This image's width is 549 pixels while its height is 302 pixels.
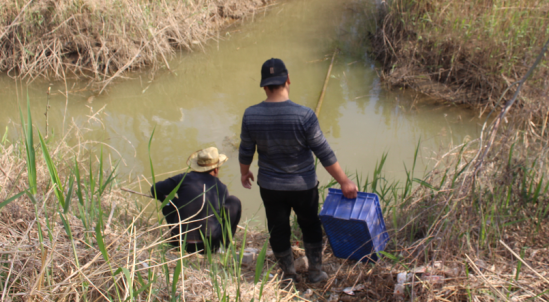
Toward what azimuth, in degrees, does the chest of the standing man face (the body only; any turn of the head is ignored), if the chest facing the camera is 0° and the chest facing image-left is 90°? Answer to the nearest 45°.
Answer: approximately 180°

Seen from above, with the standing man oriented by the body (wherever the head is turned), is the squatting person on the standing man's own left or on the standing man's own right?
on the standing man's own left

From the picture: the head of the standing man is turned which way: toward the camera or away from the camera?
away from the camera
